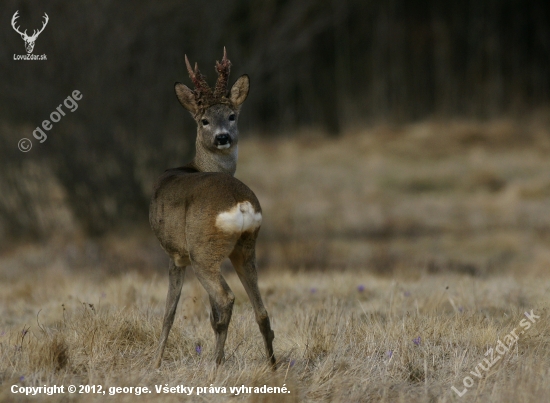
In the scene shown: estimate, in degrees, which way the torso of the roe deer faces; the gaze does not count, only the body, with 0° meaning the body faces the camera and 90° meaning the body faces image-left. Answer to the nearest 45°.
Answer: approximately 135°
